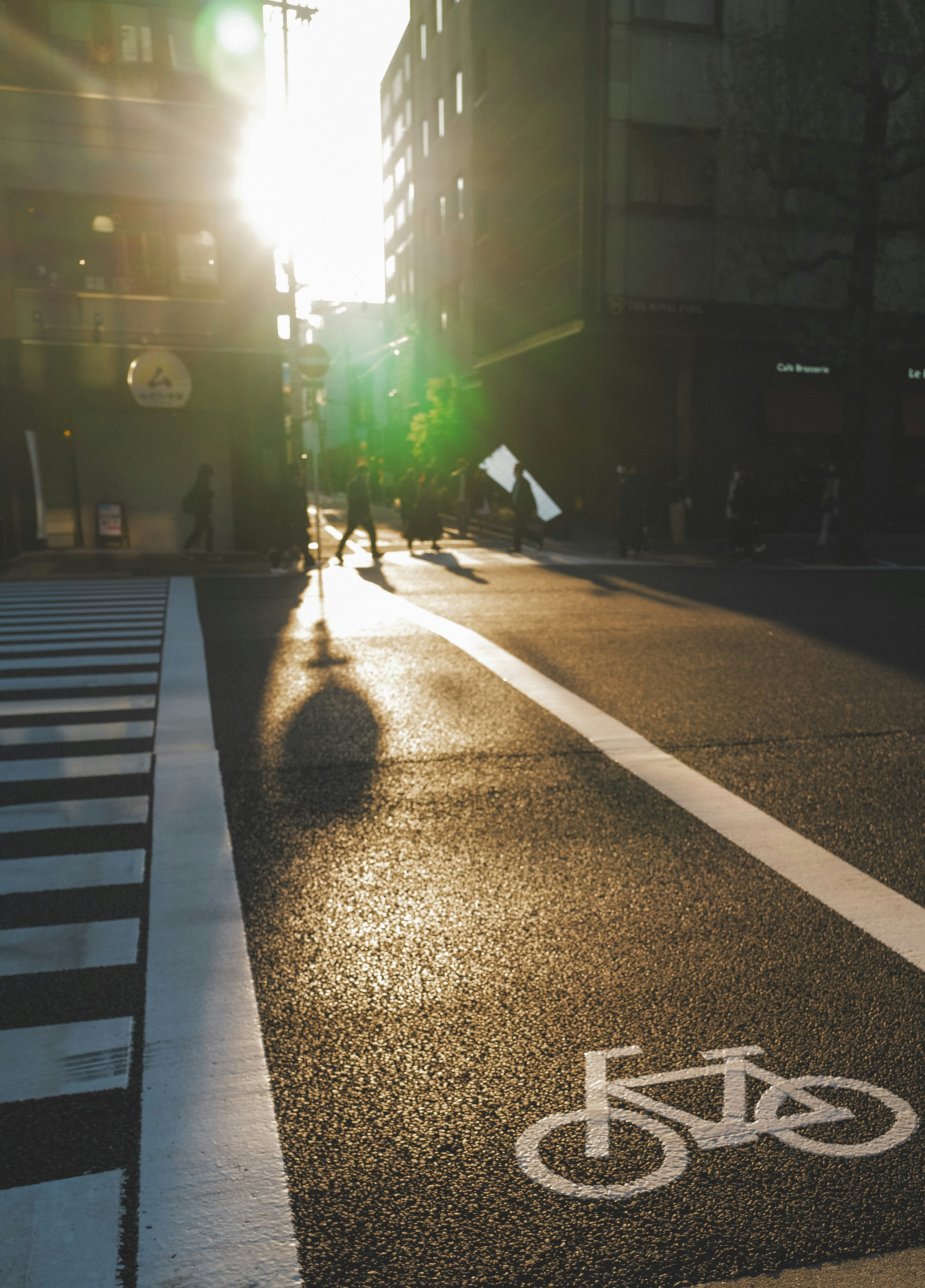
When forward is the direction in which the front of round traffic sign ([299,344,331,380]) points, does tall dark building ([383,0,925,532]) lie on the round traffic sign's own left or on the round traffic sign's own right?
on the round traffic sign's own left

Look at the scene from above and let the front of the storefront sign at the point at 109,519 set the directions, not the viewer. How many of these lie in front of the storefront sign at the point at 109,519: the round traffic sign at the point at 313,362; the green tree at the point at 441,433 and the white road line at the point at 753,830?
1

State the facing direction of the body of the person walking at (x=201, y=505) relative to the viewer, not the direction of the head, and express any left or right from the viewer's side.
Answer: facing to the right of the viewer

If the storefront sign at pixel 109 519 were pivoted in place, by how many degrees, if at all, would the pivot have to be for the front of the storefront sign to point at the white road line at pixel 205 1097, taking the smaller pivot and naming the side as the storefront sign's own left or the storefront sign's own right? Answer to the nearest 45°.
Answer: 0° — it already faces it

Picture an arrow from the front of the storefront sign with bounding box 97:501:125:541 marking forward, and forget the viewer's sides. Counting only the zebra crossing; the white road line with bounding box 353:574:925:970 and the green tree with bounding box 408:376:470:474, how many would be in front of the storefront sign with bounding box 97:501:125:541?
2

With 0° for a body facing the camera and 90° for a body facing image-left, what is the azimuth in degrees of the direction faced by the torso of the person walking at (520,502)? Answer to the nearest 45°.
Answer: approximately 90°

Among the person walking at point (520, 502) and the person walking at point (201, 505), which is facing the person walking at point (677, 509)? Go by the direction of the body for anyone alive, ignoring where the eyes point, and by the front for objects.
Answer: the person walking at point (201, 505)

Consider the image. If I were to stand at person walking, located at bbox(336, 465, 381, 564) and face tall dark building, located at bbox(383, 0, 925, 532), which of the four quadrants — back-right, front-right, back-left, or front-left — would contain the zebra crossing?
back-right

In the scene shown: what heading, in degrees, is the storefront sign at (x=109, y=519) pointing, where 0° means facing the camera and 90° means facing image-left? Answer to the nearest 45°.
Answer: approximately 0°

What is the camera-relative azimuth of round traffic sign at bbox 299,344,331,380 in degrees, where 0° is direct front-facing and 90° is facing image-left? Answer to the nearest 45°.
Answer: approximately 0°
